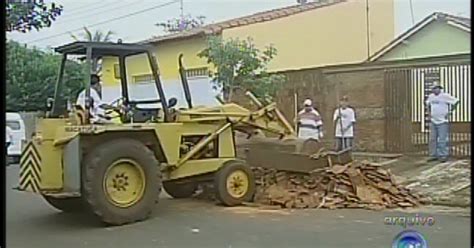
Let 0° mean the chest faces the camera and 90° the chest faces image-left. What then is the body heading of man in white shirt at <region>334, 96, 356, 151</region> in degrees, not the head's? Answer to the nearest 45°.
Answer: approximately 0°

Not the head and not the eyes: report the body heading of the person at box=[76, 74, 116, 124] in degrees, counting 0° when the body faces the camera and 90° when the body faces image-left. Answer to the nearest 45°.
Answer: approximately 270°

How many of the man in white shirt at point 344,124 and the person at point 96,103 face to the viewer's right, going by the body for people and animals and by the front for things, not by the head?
1

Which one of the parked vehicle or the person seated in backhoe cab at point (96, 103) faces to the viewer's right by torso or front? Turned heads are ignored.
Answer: the person seated in backhoe cab
